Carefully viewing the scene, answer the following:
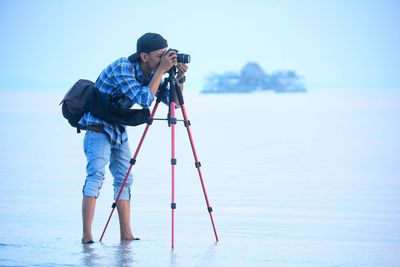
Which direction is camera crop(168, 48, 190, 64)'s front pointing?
to the viewer's right

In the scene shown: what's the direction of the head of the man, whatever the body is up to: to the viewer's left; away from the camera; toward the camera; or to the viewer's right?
to the viewer's right
